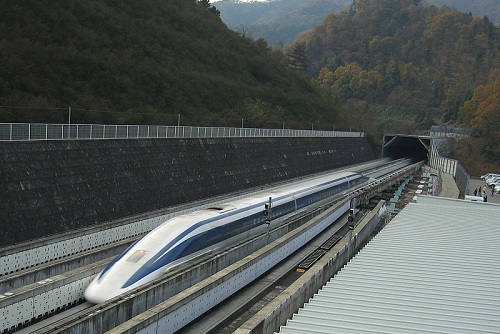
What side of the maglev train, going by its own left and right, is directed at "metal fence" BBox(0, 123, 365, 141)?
right

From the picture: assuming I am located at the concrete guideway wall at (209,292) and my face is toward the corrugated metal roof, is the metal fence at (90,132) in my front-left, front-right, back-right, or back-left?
back-left

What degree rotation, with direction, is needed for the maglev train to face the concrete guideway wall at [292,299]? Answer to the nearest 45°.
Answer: approximately 90° to its left

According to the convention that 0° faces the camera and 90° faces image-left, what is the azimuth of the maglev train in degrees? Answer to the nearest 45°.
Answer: approximately 45°

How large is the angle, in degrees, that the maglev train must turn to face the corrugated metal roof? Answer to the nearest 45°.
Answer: approximately 90° to its left

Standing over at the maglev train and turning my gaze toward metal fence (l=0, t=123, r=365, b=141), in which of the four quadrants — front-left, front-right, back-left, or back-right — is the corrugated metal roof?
back-right
